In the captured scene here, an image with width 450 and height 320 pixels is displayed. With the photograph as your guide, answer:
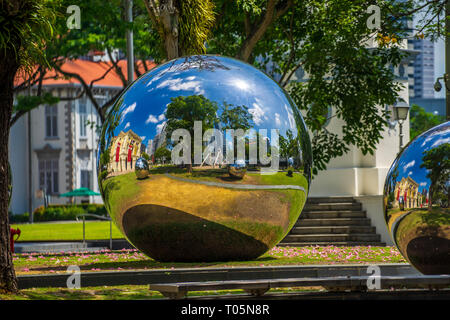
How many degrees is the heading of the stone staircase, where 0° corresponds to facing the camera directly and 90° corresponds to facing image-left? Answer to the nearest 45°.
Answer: approximately 0°

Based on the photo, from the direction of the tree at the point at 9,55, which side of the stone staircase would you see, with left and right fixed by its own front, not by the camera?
front

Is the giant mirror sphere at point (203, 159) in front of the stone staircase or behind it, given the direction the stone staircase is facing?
in front
